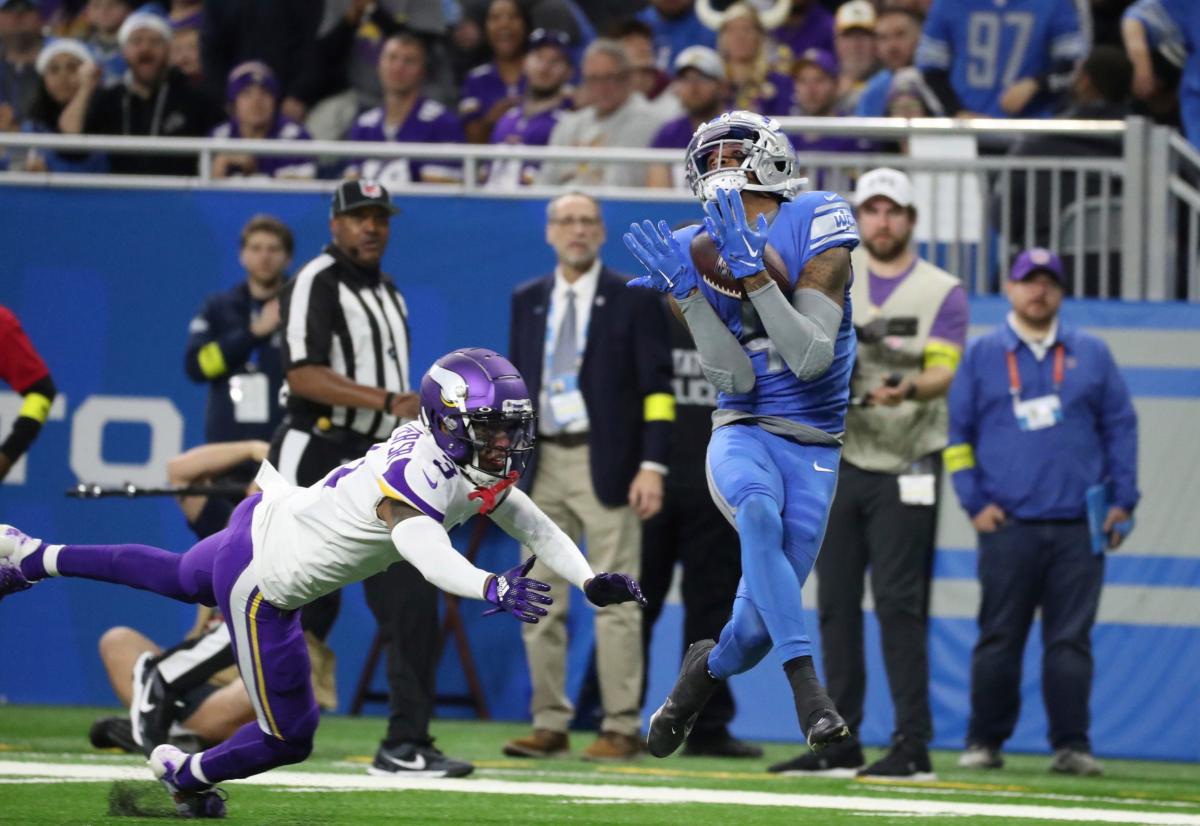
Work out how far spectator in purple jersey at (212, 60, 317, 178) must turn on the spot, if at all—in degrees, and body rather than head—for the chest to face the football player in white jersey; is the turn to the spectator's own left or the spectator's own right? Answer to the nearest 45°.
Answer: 0° — they already face them

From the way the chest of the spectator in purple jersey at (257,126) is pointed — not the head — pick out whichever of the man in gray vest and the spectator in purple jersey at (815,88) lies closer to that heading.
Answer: the man in gray vest

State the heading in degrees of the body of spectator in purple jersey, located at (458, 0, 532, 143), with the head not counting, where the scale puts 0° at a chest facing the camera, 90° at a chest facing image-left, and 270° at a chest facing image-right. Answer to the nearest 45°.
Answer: approximately 0°

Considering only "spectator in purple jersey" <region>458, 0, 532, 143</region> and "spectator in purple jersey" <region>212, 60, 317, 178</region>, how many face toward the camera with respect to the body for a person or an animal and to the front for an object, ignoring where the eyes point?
2

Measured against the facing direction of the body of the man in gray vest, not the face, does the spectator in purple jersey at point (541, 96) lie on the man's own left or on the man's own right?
on the man's own right

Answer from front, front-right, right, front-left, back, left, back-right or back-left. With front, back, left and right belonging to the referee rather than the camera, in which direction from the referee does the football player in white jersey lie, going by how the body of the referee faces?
front-right

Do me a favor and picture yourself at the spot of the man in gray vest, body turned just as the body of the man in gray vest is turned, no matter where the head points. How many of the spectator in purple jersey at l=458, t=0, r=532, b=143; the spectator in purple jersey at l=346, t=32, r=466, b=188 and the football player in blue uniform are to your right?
2

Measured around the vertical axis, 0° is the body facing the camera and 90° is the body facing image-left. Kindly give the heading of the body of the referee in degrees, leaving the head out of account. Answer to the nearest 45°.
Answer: approximately 315°

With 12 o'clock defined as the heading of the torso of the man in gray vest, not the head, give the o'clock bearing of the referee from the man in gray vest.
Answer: The referee is roughly at 1 o'clock from the man in gray vest.

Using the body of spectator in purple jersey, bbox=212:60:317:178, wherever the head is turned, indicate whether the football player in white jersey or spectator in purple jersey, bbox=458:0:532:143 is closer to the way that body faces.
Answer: the football player in white jersey

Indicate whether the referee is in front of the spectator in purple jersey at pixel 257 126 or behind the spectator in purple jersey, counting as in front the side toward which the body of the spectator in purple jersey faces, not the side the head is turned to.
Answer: in front

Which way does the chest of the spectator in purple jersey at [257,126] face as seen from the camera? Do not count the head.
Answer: toward the camera

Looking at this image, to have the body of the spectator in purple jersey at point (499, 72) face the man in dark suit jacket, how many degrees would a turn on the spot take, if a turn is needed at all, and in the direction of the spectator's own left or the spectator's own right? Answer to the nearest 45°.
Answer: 0° — they already face them

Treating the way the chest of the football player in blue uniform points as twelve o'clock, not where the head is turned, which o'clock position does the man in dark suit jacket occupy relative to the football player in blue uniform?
The man in dark suit jacket is roughly at 4 o'clock from the football player in blue uniform.
